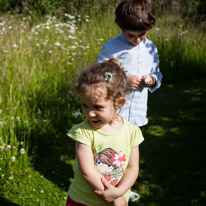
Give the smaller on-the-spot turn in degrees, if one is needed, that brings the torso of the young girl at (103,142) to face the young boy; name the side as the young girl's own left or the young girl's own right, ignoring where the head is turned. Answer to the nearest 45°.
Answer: approximately 180°

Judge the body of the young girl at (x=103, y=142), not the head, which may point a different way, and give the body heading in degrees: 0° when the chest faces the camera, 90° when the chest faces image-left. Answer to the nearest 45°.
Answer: approximately 0°
